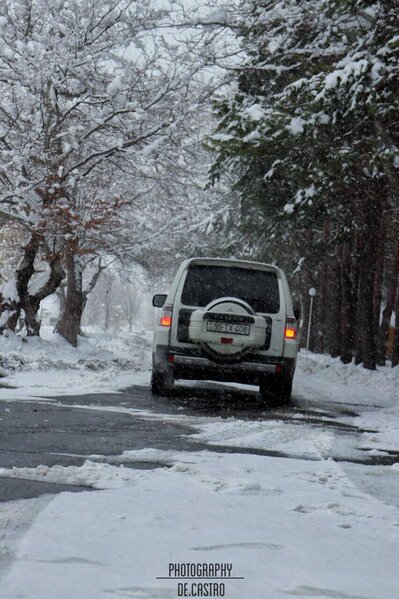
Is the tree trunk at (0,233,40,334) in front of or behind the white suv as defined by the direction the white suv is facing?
in front

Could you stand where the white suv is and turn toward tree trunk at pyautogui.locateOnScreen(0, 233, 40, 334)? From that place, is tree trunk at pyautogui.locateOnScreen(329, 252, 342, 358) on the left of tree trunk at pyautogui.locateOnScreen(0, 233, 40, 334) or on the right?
right

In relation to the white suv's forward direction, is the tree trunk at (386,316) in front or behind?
in front

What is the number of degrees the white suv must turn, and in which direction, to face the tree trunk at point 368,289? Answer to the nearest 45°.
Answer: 0° — it already faces it

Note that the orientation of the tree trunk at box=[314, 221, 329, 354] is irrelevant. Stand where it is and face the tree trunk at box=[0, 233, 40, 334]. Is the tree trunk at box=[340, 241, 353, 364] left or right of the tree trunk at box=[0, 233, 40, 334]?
left

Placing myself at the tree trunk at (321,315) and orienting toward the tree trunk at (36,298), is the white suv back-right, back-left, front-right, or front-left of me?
front-left

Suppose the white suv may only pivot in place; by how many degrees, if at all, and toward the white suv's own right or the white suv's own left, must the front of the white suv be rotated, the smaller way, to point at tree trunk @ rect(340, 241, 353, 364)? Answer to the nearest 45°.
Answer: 0° — it already faces it

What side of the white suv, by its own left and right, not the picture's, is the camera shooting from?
back

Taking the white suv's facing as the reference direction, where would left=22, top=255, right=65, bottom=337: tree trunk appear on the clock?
The tree trunk is roughly at 11 o'clock from the white suv.
